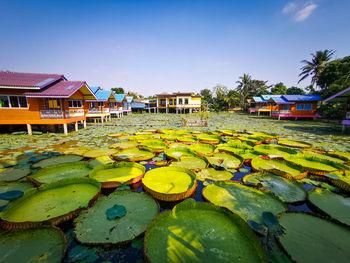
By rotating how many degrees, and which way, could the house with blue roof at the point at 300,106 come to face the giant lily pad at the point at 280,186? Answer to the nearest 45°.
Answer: approximately 45° to its left

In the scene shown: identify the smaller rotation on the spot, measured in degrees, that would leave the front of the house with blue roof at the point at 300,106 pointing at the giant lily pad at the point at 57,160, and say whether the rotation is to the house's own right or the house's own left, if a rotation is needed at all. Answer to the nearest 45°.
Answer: approximately 45° to the house's own left

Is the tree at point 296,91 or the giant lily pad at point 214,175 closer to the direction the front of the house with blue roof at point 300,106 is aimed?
the giant lily pad

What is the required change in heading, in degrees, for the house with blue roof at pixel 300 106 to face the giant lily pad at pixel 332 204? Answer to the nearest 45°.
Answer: approximately 45° to its left

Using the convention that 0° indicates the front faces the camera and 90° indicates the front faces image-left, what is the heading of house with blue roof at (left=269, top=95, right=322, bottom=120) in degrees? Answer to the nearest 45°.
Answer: approximately 45°

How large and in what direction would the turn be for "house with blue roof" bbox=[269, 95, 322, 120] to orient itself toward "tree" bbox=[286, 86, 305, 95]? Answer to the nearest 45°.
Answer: approximately 135° to its right
